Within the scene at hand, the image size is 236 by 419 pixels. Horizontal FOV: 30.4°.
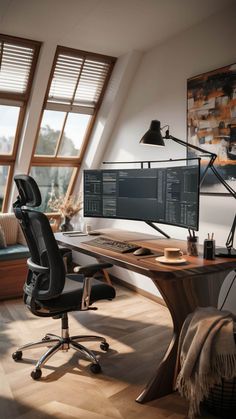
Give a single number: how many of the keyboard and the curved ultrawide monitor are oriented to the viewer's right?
0

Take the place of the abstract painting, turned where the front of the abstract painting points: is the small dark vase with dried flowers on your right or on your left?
on your right

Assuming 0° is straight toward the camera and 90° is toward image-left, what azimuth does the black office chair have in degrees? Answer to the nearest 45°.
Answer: approximately 225°

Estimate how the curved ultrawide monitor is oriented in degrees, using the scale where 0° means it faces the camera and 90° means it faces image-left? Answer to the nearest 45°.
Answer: approximately 45°

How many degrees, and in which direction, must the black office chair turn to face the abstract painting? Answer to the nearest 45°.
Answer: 0° — it already faces it

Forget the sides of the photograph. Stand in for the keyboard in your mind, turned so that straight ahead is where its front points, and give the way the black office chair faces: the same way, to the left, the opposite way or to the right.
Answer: the opposite way

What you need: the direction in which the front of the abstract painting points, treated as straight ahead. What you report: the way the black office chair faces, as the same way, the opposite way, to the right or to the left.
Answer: the opposite way

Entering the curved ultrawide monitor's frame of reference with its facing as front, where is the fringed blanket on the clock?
The fringed blanket is roughly at 10 o'clock from the curved ultrawide monitor.

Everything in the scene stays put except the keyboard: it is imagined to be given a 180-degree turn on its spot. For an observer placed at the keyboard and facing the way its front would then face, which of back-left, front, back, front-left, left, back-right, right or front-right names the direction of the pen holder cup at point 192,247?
right

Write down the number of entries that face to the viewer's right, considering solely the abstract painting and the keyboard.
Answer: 0
